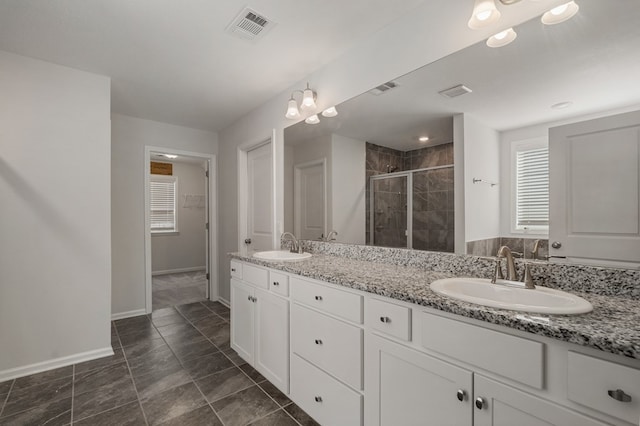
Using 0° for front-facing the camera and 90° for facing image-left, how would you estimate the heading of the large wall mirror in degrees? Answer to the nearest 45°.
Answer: approximately 45°

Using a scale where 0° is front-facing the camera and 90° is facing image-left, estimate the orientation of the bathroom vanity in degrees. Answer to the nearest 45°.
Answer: approximately 45°
